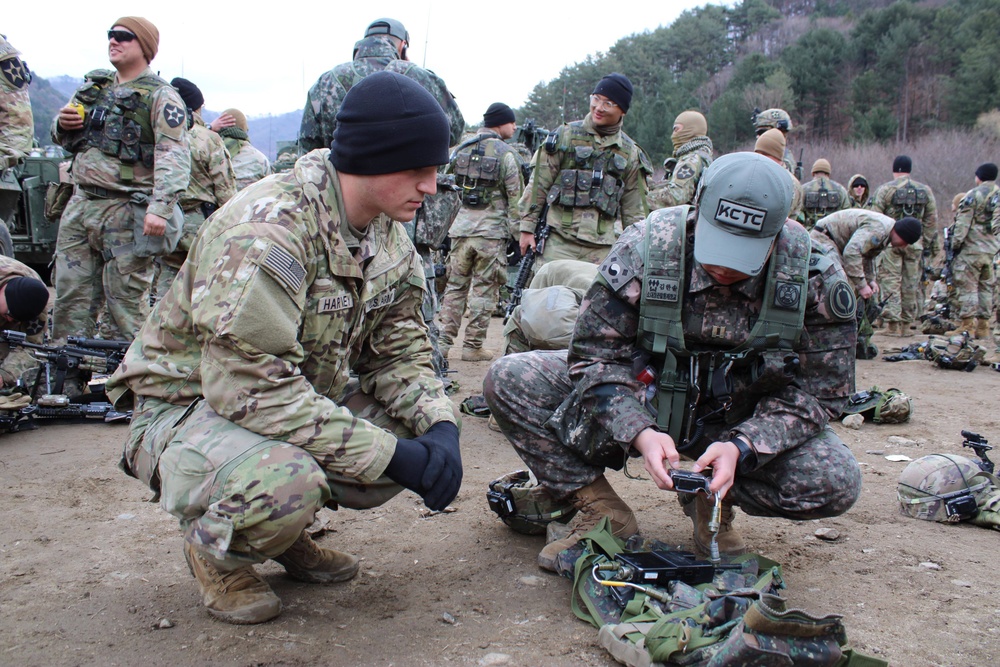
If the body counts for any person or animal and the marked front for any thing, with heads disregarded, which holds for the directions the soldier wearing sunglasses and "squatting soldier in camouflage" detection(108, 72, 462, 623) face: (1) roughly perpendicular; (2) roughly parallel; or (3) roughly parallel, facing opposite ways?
roughly perpendicular

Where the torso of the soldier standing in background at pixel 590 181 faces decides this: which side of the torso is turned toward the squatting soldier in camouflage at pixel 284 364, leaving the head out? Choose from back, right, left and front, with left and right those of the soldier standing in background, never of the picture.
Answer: front

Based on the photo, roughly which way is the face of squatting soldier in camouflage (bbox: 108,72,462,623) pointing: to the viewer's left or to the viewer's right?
to the viewer's right

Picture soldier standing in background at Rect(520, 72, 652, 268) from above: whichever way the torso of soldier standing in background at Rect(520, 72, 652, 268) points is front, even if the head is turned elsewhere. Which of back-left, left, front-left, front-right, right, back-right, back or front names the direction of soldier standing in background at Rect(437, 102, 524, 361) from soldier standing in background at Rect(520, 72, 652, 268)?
back-right

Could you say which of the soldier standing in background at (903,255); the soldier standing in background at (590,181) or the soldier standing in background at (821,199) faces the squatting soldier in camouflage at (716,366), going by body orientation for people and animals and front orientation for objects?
the soldier standing in background at (590,181)

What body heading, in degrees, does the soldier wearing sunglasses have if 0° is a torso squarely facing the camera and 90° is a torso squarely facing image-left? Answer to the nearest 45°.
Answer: approximately 45°

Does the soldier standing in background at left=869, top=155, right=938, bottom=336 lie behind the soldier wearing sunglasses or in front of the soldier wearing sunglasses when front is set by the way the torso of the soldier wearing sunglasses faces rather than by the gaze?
behind

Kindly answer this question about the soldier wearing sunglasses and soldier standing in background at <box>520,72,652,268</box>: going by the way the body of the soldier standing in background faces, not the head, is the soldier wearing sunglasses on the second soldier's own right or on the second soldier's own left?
on the second soldier's own right
